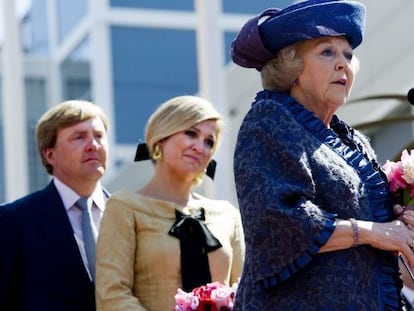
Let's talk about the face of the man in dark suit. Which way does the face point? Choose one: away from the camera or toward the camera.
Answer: toward the camera

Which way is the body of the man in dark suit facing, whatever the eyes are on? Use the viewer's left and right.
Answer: facing the viewer and to the right of the viewer

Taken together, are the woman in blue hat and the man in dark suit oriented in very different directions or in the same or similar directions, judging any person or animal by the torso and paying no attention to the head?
same or similar directions

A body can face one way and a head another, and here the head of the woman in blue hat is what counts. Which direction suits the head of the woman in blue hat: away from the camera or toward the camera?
toward the camera

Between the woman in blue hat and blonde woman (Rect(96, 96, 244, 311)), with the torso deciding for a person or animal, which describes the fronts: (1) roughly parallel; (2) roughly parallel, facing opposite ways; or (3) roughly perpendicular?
roughly parallel

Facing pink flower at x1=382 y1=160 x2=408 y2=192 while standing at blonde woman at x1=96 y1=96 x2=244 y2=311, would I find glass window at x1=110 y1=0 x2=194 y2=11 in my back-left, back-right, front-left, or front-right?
back-left

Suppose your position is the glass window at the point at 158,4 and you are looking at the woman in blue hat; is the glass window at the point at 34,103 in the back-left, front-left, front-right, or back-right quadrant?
back-right

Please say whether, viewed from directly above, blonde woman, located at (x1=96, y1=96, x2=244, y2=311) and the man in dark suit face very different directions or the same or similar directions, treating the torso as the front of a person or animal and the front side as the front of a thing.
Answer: same or similar directions

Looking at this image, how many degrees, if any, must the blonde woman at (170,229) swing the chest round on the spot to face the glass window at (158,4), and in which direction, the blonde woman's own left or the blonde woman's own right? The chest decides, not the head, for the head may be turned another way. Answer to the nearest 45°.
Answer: approximately 135° to the blonde woman's own left

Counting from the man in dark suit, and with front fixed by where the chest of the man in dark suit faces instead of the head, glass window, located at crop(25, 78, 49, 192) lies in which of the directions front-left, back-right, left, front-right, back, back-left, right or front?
back-left

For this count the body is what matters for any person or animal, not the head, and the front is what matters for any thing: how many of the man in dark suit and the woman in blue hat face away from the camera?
0

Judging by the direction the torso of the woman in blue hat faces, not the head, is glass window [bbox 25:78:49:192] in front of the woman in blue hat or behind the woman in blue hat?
behind
